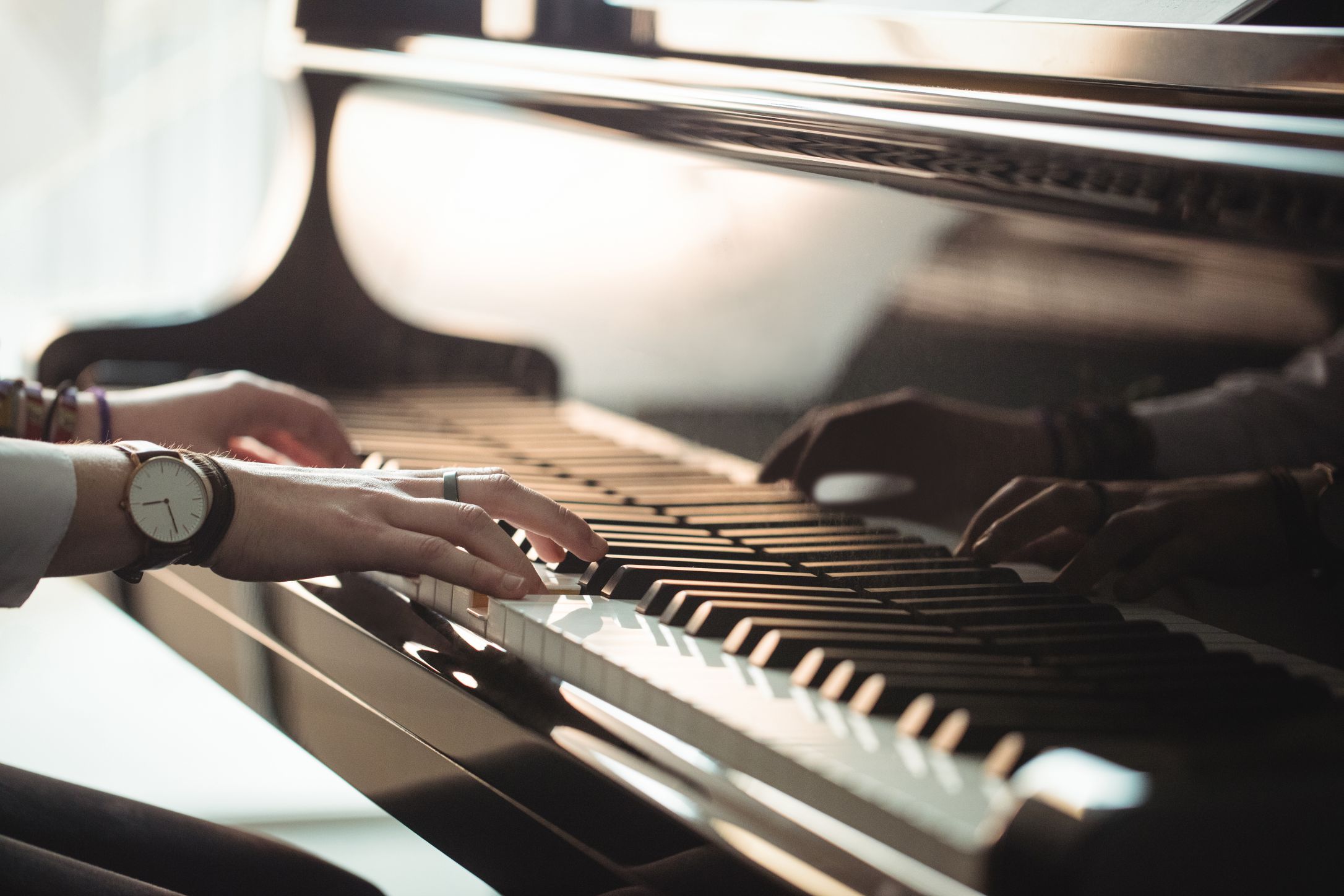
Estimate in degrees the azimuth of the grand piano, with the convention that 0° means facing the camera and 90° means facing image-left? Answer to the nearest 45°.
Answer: approximately 45°
